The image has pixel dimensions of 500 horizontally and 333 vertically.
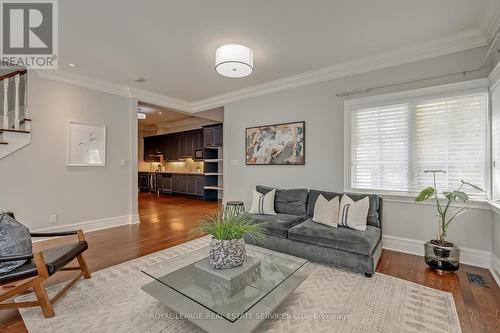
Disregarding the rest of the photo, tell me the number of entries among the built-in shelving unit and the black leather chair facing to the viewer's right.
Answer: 1

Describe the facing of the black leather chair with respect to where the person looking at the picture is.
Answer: facing to the right of the viewer

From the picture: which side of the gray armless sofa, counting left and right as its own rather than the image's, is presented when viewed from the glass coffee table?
front

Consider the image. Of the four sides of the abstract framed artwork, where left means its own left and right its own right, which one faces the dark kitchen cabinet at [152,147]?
right

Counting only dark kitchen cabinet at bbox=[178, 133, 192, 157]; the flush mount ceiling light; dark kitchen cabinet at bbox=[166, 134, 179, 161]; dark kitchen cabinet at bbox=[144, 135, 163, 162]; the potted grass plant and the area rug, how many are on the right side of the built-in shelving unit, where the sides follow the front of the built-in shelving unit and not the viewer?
3

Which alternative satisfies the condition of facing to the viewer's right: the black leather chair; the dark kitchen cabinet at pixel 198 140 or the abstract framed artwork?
the black leather chair

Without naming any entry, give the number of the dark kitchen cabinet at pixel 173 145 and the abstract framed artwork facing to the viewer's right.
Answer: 0

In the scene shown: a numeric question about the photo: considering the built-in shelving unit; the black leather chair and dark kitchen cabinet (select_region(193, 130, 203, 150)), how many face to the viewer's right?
1

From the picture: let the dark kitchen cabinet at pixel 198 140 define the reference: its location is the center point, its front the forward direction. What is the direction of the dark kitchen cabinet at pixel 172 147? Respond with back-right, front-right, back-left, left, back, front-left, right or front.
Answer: right

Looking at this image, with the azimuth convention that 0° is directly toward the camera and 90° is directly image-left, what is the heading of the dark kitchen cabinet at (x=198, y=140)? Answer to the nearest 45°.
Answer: approximately 45°

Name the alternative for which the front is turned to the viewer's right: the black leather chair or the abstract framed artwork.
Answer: the black leather chair

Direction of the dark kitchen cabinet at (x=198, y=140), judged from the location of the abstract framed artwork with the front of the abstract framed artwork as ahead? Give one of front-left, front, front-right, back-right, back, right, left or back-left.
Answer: right

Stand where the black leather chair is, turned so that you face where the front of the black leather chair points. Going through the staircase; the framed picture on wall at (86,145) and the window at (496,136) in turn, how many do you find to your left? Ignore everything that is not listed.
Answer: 2

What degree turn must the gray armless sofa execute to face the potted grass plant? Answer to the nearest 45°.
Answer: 0° — it already faces it

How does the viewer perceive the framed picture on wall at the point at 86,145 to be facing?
facing the viewer and to the right of the viewer

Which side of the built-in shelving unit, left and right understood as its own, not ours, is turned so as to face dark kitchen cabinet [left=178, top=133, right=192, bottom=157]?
right
